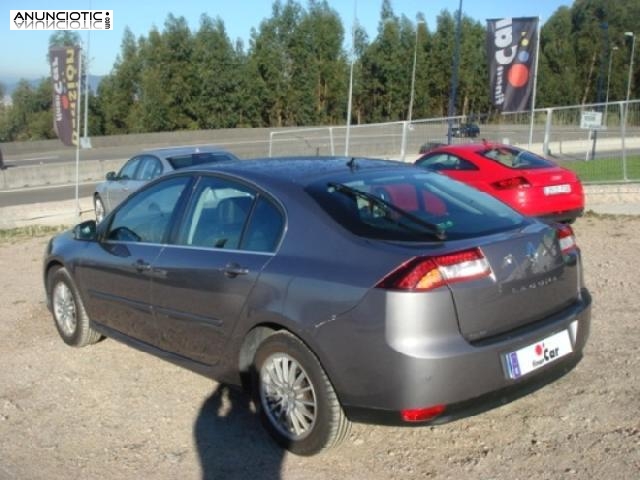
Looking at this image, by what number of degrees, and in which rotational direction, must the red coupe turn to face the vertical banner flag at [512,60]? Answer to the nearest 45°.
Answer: approximately 45° to its right

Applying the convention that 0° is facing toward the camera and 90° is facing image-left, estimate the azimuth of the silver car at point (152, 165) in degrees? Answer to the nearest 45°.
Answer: approximately 135°

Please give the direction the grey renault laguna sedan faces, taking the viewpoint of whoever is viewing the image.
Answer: facing away from the viewer and to the left of the viewer

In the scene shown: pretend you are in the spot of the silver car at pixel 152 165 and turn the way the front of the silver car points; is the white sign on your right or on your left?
on your right

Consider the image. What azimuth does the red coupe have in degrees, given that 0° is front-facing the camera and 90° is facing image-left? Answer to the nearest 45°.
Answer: approximately 135°

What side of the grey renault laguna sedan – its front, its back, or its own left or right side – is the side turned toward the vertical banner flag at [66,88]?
front

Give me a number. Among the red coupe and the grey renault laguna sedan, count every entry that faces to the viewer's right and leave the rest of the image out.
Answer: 0

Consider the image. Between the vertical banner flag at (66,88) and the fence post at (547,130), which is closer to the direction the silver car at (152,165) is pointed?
the vertical banner flag

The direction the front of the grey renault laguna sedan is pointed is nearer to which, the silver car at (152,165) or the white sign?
the silver car
